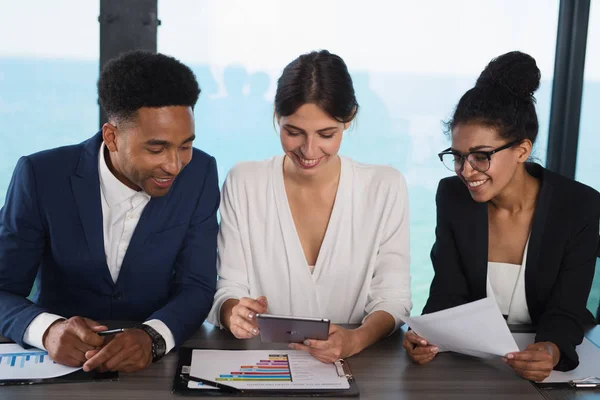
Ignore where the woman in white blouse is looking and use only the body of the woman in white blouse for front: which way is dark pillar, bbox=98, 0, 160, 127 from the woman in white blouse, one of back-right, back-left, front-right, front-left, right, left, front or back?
back-right

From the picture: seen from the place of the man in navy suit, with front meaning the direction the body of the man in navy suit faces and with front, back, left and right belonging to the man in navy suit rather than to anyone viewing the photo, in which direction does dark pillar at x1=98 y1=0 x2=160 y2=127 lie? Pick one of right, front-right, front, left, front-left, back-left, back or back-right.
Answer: back

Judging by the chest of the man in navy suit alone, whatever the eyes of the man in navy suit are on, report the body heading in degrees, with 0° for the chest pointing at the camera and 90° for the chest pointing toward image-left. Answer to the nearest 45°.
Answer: approximately 0°

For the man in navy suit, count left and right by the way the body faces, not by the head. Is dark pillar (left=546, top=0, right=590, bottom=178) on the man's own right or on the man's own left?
on the man's own left

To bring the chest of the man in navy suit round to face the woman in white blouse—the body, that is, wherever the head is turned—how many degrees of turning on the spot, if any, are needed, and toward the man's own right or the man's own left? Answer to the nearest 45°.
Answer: approximately 90° to the man's own left

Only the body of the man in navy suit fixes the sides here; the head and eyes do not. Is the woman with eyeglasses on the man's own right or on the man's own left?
on the man's own left

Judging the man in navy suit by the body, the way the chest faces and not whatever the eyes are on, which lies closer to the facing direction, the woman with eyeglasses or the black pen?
the black pen

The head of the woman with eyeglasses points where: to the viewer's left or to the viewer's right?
to the viewer's left
